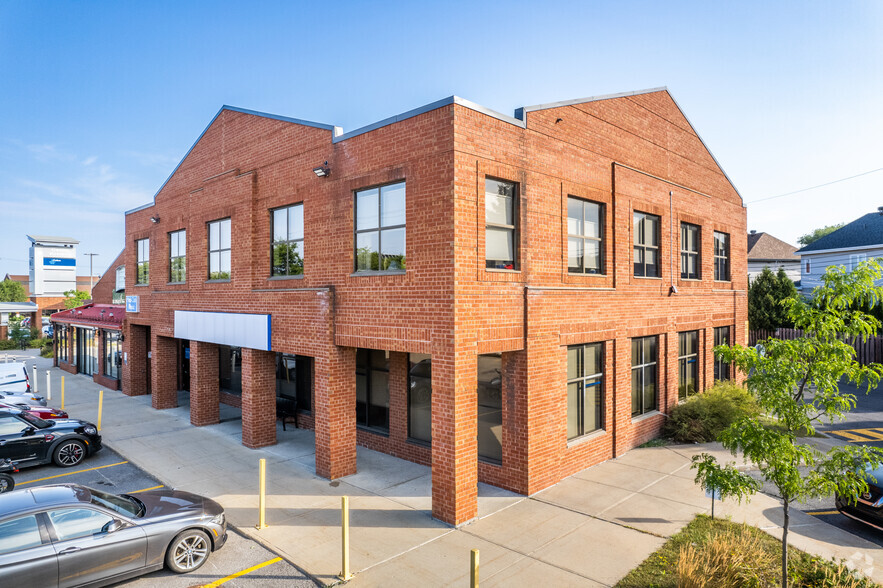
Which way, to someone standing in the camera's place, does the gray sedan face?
facing to the right of the viewer

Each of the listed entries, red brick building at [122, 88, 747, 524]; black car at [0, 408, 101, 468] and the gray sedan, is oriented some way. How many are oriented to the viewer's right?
2

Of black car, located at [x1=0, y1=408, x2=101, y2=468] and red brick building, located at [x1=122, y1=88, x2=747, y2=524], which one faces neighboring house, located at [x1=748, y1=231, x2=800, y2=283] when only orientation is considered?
the black car

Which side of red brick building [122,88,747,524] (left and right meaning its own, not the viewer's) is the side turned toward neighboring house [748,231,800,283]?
back

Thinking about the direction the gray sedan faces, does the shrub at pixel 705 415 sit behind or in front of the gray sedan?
in front

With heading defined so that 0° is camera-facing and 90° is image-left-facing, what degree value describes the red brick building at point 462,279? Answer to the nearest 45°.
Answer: approximately 45°

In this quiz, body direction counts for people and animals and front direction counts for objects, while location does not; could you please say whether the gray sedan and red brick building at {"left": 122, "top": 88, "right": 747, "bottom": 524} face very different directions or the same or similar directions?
very different directions

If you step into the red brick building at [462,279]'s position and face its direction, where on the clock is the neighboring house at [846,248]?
The neighboring house is roughly at 6 o'clock from the red brick building.

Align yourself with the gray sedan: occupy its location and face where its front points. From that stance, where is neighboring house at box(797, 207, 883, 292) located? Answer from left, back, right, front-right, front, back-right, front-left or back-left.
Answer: front

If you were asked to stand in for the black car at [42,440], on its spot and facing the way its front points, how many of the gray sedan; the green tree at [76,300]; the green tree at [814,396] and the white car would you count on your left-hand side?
2

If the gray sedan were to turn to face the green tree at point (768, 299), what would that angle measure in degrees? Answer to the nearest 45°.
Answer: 0° — it already faces it

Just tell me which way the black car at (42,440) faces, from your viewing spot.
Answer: facing to the right of the viewer

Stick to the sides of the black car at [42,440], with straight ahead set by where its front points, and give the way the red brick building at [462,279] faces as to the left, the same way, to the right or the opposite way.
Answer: the opposite way

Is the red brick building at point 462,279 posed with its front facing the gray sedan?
yes

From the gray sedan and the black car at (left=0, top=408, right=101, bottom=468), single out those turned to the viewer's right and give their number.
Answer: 2

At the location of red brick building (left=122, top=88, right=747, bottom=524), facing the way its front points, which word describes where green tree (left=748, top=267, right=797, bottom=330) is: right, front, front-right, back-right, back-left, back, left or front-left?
back

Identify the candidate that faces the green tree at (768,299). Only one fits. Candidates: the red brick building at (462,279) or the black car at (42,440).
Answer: the black car

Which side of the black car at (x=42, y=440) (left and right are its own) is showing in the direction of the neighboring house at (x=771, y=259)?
front

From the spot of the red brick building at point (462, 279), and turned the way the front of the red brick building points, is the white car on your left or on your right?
on your right

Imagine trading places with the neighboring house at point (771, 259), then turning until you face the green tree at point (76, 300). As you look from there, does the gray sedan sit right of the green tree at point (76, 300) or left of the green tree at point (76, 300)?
left

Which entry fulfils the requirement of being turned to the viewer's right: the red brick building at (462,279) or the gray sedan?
the gray sedan

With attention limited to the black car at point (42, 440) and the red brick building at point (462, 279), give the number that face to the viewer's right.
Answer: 1
